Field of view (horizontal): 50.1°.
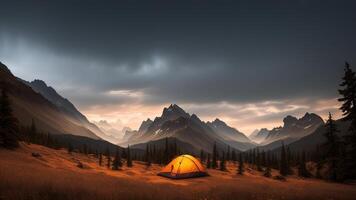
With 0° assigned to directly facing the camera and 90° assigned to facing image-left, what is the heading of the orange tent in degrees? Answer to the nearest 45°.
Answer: approximately 45°

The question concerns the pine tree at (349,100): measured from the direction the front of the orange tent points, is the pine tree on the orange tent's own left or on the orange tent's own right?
on the orange tent's own left

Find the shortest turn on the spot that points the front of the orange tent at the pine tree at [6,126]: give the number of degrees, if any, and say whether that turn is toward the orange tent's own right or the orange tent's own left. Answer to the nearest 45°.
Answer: approximately 135° to the orange tent's own right
